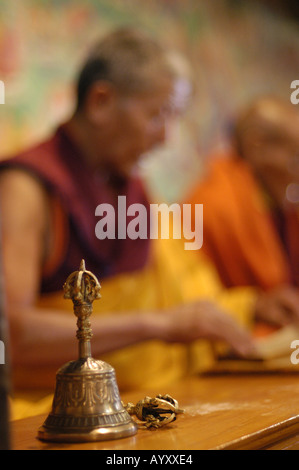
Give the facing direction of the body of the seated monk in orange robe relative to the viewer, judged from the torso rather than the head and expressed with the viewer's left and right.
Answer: facing the viewer and to the right of the viewer

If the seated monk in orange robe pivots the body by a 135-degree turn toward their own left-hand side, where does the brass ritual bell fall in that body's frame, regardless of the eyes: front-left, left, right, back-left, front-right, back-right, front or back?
back

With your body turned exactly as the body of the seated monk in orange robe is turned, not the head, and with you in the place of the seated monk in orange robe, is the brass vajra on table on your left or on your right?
on your right

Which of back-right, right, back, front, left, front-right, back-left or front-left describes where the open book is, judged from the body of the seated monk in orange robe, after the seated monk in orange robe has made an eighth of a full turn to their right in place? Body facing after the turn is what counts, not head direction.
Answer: front

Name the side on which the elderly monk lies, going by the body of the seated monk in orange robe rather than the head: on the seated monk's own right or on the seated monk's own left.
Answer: on the seated monk's own right
